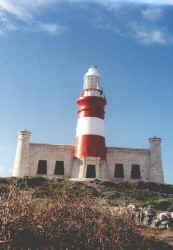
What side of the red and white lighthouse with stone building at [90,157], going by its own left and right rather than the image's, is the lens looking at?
front
